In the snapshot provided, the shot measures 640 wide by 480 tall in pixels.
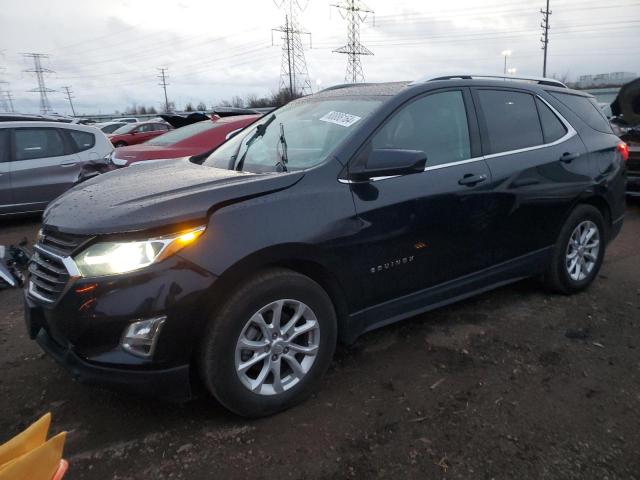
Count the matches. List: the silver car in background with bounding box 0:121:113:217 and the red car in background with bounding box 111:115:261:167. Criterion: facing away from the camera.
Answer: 0

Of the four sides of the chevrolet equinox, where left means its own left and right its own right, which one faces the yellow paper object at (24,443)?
front

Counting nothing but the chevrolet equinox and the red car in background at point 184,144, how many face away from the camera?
0

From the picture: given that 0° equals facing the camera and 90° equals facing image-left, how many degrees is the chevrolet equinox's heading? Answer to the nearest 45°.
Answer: approximately 45°

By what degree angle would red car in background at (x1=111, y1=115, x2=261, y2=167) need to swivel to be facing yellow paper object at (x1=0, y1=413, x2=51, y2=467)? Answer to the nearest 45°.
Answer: approximately 45° to its left

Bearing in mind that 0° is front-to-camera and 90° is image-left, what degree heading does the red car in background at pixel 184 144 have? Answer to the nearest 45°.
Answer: approximately 45°
